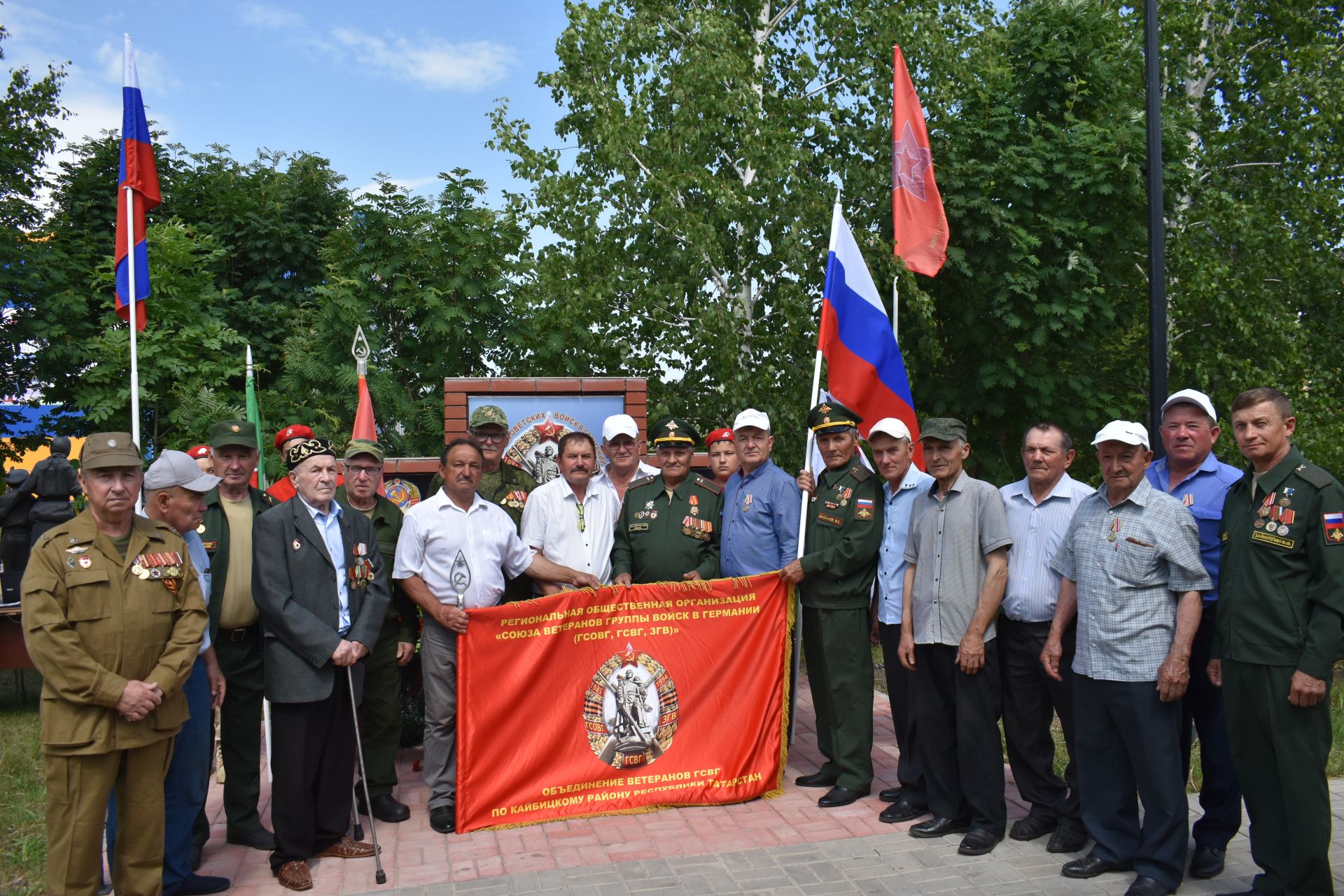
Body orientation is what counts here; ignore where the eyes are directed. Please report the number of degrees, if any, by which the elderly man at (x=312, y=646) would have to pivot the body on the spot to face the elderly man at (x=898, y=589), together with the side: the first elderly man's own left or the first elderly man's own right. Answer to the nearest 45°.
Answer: approximately 45° to the first elderly man's own left

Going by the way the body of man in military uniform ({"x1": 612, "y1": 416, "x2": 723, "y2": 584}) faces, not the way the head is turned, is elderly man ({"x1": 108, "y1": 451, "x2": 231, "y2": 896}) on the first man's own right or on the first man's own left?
on the first man's own right

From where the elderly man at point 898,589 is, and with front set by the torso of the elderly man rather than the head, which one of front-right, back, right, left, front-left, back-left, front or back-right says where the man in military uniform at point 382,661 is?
front-right

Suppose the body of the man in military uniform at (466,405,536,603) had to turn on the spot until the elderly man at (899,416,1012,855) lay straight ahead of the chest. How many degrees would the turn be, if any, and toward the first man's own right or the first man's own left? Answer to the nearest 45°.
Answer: approximately 45° to the first man's own left

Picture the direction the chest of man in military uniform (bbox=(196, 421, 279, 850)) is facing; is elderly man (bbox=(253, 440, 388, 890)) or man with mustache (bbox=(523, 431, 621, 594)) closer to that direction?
the elderly man

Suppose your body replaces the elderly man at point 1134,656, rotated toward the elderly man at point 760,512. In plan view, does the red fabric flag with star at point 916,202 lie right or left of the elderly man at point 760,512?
right
